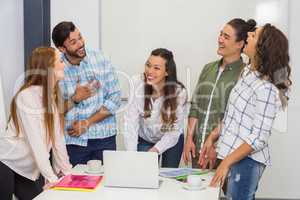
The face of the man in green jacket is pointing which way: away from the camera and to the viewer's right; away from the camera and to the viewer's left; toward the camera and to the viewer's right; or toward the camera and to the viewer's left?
toward the camera and to the viewer's left

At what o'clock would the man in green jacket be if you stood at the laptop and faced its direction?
The man in green jacket is roughly at 1 o'clock from the laptop.

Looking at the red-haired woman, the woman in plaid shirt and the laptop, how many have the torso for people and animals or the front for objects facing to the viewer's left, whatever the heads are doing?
1

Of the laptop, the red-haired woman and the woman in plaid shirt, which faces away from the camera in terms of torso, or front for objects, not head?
the laptop

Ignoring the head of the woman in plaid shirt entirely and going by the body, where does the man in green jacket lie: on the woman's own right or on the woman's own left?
on the woman's own right

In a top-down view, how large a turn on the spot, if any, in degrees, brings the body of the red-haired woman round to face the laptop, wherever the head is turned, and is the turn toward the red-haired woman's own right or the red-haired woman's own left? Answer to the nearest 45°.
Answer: approximately 45° to the red-haired woman's own right

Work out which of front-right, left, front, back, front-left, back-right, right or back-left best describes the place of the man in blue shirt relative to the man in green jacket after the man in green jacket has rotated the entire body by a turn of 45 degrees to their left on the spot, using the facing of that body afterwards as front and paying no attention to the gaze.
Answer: right

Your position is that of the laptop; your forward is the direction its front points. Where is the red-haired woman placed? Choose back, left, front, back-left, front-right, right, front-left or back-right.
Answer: front-left

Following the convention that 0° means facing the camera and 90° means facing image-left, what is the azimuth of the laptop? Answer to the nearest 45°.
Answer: approximately 180°

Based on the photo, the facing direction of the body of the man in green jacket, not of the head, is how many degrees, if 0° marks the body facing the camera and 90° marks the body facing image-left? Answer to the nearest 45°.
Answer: approximately 45°

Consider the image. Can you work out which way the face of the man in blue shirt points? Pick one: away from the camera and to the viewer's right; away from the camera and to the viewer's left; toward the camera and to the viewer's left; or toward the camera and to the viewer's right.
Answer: toward the camera and to the viewer's right

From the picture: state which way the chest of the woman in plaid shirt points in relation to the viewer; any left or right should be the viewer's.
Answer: facing to the left of the viewer

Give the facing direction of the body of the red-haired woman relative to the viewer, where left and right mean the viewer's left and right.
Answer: facing to the right of the viewer
